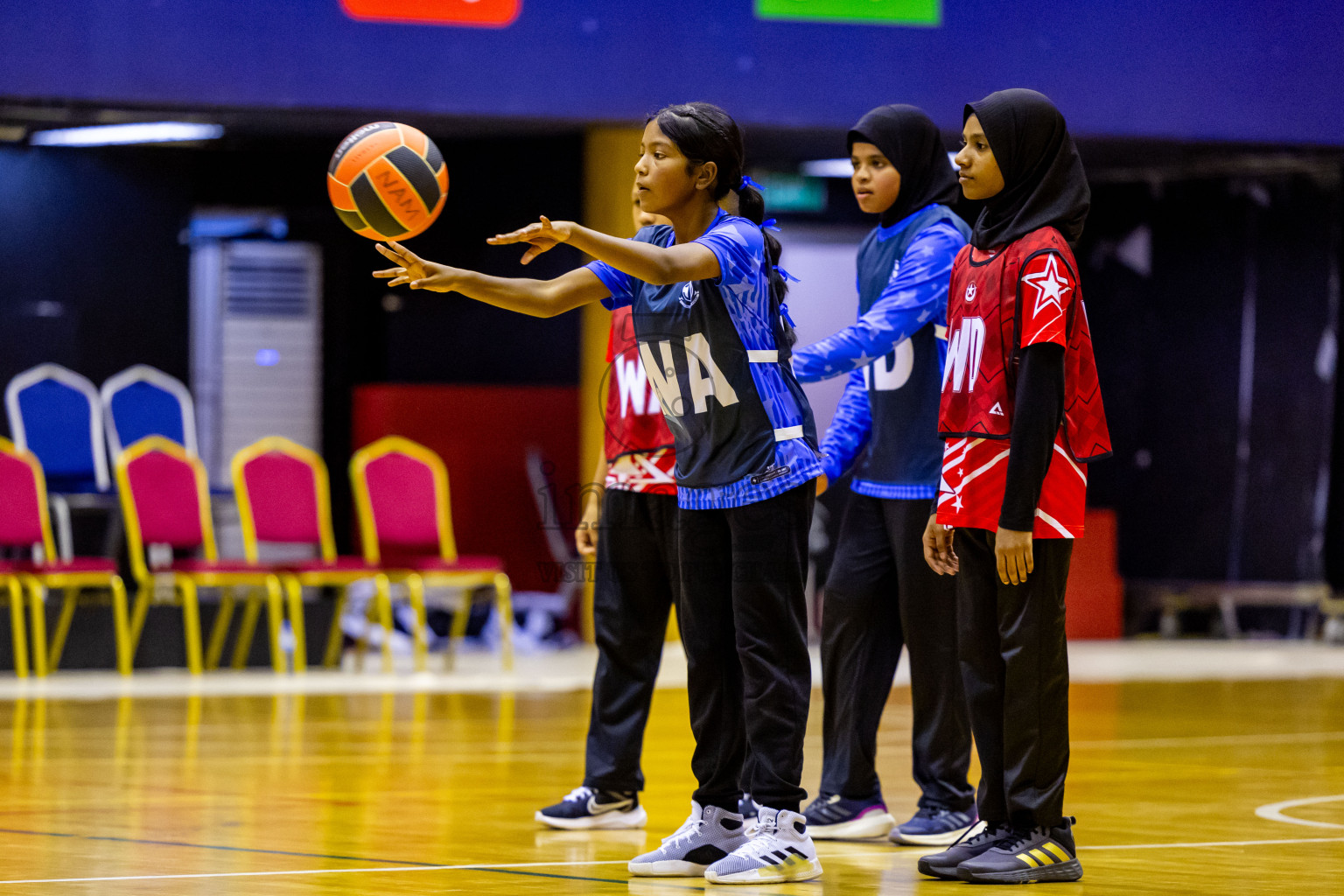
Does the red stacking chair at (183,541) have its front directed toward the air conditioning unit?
no

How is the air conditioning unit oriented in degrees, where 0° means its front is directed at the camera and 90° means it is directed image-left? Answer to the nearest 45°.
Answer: approximately 315°

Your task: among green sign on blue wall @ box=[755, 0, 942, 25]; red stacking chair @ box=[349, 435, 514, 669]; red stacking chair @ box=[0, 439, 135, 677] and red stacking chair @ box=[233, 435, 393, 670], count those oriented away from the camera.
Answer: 0

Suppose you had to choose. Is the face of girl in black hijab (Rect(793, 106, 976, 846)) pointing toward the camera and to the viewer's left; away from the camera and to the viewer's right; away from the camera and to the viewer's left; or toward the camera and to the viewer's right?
toward the camera and to the viewer's left

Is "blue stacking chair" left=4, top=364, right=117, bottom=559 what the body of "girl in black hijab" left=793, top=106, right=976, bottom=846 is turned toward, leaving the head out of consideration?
no

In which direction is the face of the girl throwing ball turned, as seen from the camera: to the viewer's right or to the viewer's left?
to the viewer's left

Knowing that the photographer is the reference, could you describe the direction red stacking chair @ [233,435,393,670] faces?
facing the viewer and to the right of the viewer

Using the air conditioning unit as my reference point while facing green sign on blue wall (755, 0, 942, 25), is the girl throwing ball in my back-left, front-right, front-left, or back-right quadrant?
front-right

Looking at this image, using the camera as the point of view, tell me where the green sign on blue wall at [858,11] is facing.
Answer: facing the viewer

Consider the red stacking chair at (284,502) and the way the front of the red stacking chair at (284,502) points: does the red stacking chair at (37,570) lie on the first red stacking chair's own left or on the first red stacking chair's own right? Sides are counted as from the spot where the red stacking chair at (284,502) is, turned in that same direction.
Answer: on the first red stacking chair's own right

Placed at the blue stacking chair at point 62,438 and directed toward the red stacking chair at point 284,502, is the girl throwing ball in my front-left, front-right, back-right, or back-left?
front-right

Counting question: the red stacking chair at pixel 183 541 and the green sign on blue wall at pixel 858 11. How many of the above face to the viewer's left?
0

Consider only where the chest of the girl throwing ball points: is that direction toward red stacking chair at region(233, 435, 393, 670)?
no

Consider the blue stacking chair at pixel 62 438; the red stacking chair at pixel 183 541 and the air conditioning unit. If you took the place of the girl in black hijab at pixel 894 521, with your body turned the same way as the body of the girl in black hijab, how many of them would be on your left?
0
